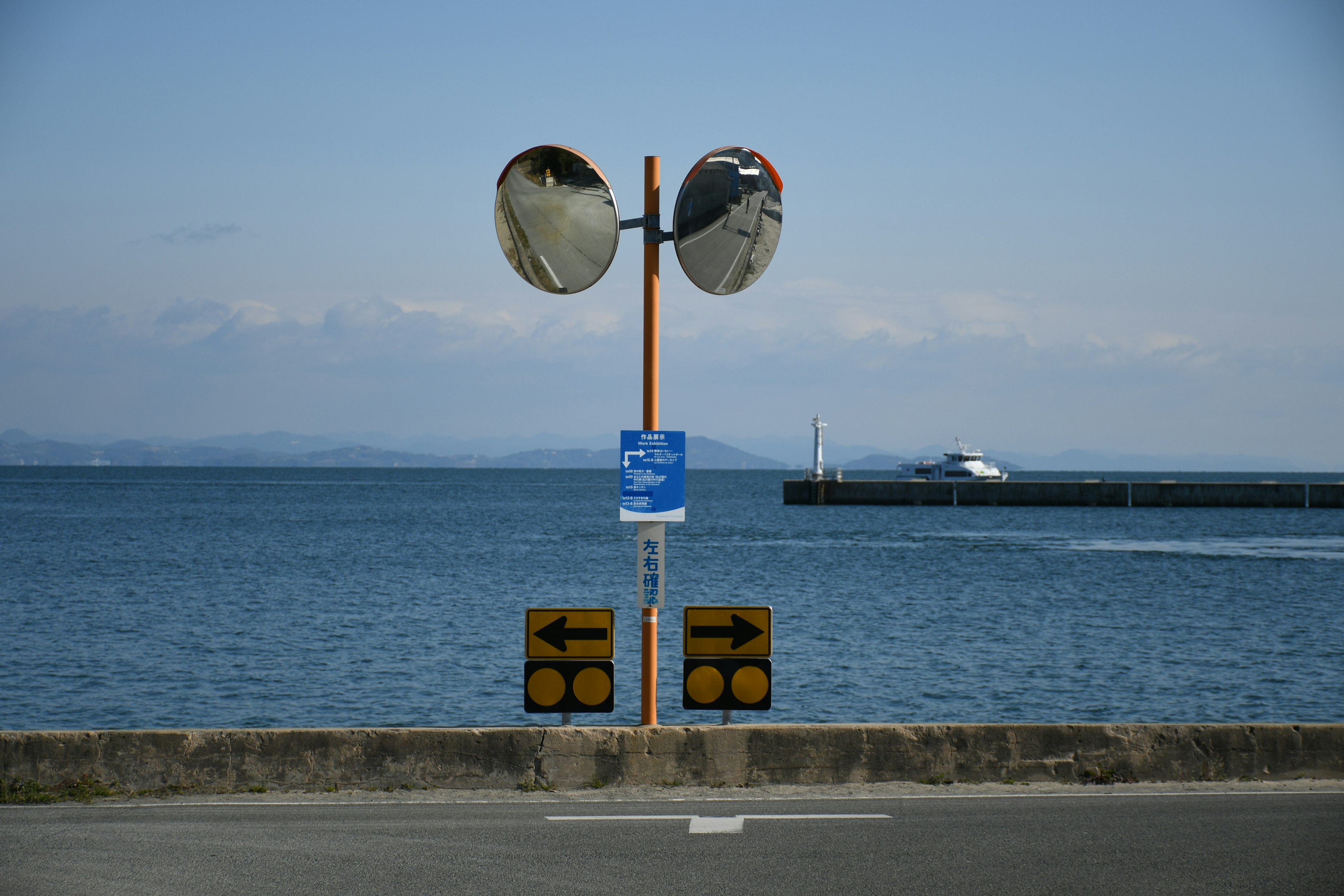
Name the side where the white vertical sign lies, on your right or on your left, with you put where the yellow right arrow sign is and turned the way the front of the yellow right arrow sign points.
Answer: on your right

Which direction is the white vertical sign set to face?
toward the camera

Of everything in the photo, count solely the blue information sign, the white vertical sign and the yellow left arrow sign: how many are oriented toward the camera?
3

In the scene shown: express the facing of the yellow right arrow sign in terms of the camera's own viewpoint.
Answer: facing the viewer

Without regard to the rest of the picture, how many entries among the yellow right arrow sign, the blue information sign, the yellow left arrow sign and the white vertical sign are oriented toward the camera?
4

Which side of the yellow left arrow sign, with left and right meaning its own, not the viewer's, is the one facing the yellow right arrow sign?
left
